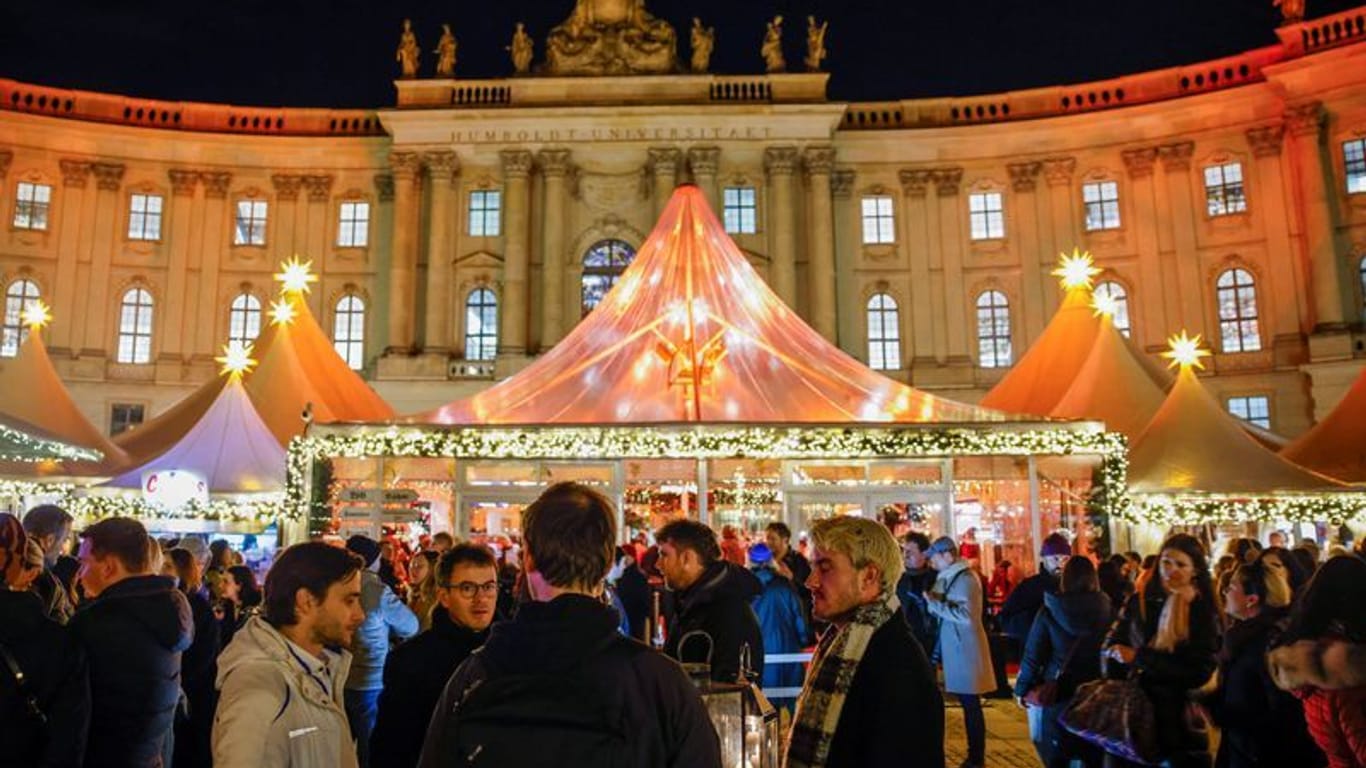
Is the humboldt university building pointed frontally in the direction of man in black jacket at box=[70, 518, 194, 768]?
yes

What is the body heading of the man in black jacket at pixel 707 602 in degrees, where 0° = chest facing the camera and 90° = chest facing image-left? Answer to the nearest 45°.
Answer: approximately 90°

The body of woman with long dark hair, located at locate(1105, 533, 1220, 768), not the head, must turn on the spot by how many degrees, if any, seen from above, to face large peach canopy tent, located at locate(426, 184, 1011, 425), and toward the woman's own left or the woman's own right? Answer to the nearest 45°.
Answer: approximately 90° to the woman's own right

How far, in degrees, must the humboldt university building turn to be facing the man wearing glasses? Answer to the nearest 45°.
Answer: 0° — it already faces them

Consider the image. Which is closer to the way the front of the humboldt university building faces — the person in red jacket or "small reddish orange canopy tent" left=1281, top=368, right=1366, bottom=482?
the person in red jacket

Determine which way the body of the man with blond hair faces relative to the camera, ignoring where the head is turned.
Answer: to the viewer's left

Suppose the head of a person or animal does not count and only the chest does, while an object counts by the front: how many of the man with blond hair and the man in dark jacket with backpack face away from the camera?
1

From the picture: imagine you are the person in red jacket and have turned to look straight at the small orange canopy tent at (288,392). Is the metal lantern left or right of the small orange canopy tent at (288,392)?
left

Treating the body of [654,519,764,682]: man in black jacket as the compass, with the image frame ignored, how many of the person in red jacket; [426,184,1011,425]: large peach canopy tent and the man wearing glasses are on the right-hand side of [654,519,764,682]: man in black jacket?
1

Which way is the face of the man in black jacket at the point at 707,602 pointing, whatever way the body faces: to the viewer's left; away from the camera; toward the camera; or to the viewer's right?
to the viewer's left

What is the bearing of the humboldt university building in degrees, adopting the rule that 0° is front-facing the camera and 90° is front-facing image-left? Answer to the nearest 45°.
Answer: approximately 0°

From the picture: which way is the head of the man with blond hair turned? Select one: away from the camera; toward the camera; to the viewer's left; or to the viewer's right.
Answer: to the viewer's left

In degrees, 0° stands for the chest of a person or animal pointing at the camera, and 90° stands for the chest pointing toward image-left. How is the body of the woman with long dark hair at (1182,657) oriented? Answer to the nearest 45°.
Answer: approximately 45°

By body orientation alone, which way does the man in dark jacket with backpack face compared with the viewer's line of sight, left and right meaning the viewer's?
facing away from the viewer
